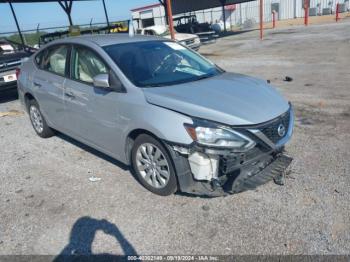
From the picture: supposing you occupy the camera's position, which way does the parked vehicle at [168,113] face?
facing the viewer and to the right of the viewer

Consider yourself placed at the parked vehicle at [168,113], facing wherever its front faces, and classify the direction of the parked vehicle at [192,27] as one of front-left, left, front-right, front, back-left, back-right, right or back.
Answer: back-left
